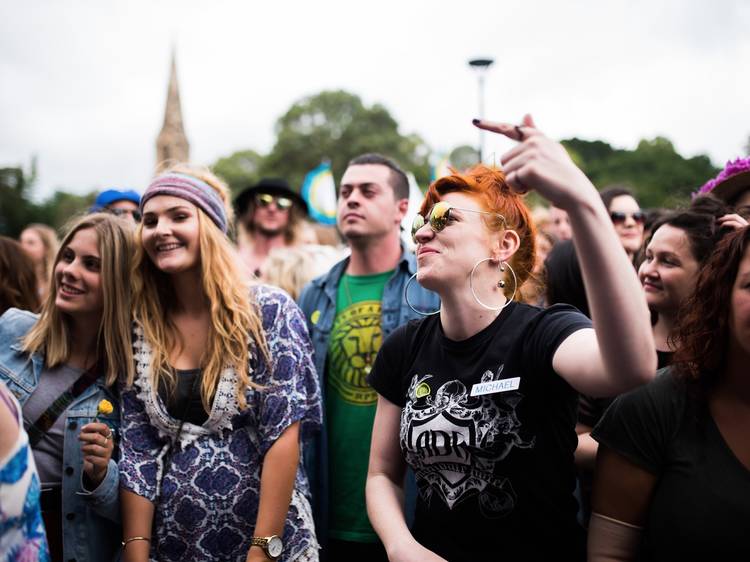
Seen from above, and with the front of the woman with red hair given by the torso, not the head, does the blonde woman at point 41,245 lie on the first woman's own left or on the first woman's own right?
on the first woman's own right

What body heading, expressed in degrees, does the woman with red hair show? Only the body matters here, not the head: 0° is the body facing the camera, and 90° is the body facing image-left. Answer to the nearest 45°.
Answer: approximately 45°

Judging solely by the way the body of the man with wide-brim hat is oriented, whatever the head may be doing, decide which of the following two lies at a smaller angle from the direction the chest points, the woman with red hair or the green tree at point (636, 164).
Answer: the woman with red hair

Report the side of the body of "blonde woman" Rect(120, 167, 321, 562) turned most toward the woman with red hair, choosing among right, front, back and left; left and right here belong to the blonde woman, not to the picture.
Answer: left

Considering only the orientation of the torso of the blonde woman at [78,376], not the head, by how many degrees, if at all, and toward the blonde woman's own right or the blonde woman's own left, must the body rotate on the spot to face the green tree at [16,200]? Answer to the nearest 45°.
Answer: approximately 135° to the blonde woman's own right

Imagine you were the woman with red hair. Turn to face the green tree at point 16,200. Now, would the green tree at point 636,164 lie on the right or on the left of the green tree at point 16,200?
right

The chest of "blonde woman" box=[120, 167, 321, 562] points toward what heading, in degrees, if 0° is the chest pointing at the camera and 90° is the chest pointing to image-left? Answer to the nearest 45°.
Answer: approximately 45°
